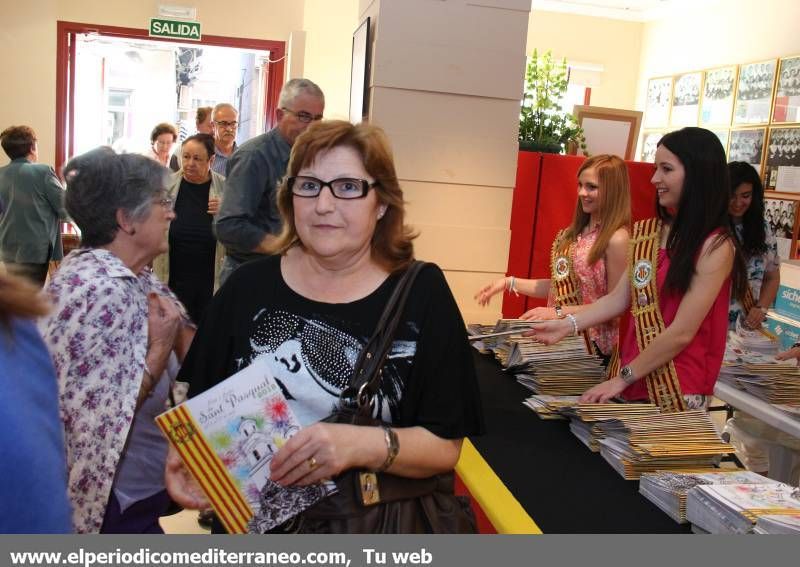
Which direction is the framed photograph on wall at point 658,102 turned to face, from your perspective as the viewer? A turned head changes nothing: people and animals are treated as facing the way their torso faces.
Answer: facing the viewer and to the left of the viewer

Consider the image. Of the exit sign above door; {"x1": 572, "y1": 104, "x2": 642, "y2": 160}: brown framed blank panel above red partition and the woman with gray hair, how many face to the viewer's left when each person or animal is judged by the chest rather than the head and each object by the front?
0

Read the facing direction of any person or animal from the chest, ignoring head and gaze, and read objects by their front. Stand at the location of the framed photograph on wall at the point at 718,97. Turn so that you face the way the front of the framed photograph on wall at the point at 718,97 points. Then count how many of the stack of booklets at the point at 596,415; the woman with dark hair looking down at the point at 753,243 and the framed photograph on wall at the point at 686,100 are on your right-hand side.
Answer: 1

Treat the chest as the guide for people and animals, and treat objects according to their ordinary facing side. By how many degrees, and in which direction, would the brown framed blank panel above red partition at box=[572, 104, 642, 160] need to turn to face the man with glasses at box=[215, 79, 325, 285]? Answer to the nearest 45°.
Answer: approximately 45° to its right

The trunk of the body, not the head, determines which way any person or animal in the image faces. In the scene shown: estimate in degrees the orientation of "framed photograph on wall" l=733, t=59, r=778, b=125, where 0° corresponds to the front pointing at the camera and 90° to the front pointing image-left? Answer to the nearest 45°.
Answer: approximately 45°

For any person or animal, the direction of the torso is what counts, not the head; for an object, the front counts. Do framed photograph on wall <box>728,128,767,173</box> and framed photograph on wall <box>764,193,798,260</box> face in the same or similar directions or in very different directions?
same or similar directions

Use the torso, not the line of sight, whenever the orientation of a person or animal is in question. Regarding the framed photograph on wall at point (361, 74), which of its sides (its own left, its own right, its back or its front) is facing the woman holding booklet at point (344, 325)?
left

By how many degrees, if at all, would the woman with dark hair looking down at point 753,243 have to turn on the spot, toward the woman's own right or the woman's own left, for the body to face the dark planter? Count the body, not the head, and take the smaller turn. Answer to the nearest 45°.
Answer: approximately 45° to the woman's own right

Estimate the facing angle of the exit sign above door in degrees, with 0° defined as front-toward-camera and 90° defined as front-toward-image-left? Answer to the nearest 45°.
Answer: approximately 0°

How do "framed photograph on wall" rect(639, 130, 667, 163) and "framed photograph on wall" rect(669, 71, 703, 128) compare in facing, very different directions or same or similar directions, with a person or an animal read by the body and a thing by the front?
same or similar directions

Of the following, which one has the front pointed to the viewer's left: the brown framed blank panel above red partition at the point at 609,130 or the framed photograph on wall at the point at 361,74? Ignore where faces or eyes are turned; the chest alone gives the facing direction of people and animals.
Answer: the framed photograph on wall at the point at 361,74

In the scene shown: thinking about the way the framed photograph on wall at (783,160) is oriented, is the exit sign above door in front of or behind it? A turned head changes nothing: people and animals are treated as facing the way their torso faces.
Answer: in front

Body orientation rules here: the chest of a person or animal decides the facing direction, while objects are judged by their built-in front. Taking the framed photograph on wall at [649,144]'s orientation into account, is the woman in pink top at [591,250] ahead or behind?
ahead

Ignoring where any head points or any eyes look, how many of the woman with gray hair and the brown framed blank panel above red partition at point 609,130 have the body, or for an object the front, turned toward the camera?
1

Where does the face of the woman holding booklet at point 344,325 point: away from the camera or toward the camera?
toward the camera

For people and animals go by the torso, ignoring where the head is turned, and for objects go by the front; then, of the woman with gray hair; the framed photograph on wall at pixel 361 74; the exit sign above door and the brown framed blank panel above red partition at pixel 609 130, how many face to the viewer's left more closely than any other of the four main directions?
1

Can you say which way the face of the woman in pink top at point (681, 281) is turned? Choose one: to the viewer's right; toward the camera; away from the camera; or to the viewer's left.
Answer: to the viewer's left
